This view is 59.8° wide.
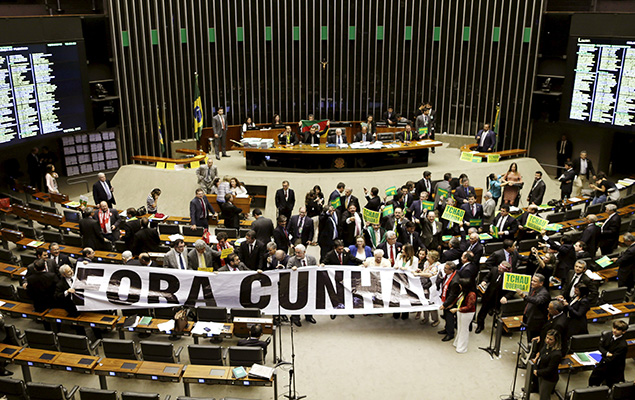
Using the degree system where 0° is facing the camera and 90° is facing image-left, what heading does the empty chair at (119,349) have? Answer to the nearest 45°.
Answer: approximately 180°

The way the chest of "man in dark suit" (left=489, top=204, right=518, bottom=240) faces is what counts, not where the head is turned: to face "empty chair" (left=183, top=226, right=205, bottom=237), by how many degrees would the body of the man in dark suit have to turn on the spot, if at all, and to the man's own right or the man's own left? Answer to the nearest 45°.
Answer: approximately 45° to the man's own right

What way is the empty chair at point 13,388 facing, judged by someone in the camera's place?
facing away from the viewer and to the right of the viewer

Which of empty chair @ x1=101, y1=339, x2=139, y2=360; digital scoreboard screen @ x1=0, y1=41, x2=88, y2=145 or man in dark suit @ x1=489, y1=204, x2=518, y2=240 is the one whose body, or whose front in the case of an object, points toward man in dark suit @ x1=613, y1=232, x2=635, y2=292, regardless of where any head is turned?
the digital scoreboard screen

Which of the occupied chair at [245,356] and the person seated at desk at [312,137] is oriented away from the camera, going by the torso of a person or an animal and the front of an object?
the occupied chair

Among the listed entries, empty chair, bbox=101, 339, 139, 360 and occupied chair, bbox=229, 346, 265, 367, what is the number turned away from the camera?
2

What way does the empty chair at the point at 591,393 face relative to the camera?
away from the camera

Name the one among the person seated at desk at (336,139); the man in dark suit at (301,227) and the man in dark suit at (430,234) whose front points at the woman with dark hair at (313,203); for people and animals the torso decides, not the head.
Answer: the person seated at desk
